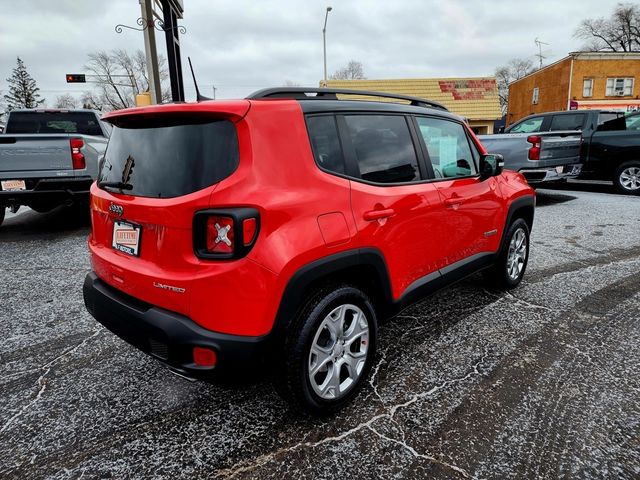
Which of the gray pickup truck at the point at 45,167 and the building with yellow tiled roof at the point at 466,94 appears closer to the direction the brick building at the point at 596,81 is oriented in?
the gray pickup truck

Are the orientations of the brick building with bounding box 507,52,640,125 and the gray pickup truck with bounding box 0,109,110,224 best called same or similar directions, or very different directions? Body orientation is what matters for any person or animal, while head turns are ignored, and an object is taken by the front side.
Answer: very different directions

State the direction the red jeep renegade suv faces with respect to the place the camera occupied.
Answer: facing away from the viewer and to the right of the viewer

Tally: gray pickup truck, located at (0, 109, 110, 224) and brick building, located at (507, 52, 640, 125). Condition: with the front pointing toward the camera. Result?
1

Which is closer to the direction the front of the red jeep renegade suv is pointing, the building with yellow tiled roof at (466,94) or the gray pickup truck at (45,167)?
the building with yellow tiled roof

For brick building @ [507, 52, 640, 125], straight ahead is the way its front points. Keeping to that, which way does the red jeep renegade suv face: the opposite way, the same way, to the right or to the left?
the opposite way

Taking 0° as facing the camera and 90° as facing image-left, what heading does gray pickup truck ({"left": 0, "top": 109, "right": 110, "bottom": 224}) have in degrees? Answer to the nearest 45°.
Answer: approximately 225°

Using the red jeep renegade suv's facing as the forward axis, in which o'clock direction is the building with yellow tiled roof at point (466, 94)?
The building with yellow tiled roof is roughly at 11 o'clock from the red jeep renegade suv.

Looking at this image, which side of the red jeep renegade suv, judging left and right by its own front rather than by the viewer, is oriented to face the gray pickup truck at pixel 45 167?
left

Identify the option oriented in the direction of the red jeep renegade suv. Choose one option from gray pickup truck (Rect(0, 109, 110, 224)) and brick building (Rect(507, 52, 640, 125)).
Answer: the brick building

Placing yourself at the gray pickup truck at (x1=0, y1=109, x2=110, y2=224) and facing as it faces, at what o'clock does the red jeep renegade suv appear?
The red jeep renegade suv is roughly at 4 o'clock from the gray pickup truck.
